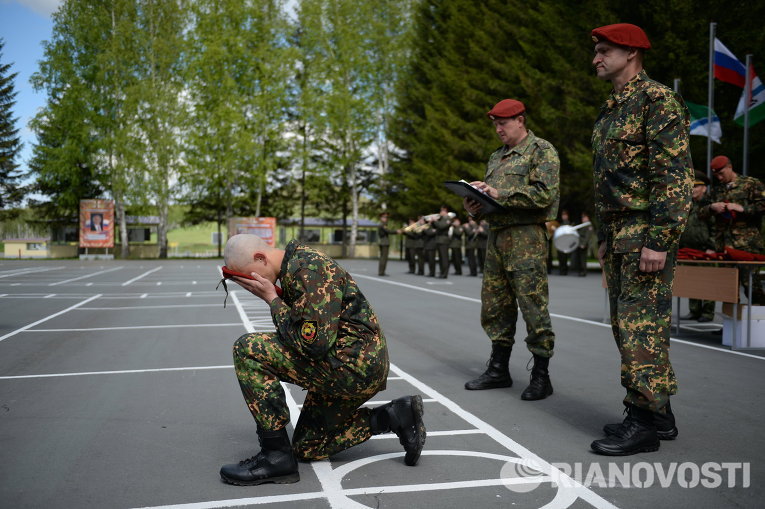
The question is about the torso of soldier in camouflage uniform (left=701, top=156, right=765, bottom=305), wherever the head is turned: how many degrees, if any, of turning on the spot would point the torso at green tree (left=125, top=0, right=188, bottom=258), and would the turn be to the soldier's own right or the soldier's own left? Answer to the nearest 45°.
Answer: approximately 90° to the soldier's own right

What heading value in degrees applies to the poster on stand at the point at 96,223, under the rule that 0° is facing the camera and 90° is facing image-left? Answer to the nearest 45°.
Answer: approximately 0°

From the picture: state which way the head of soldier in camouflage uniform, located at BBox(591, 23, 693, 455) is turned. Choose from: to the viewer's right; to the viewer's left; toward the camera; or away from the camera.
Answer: to the viewer's left

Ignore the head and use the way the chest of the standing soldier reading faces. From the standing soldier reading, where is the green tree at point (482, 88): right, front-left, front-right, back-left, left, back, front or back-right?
back-right

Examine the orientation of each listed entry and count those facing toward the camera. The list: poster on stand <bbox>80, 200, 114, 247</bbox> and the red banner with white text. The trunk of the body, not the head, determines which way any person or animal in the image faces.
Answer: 2

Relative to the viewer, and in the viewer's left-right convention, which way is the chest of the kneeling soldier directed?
facing to the left of the viewer

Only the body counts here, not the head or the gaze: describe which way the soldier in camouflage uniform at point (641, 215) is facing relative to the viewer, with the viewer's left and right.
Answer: facing to the left of the viewer

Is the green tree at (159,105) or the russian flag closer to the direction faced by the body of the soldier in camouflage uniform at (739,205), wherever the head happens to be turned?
the green tree

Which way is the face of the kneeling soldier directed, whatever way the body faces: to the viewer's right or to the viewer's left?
to the viewer's left

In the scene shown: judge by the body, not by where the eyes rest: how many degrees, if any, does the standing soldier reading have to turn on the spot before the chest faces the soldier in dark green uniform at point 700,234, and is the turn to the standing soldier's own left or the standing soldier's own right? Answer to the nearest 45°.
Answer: approximately 180°
